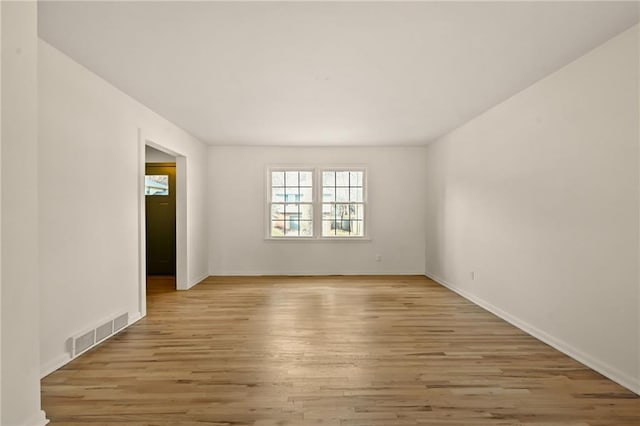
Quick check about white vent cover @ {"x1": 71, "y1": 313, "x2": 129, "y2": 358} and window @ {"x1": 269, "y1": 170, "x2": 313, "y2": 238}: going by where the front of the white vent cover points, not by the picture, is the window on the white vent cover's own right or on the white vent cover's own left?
on the white vent cover's own left

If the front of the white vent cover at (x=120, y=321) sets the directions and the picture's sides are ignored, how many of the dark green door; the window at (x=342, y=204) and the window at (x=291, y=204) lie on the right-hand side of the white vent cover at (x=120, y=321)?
0

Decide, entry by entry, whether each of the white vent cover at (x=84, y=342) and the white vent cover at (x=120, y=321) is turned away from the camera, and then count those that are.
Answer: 0

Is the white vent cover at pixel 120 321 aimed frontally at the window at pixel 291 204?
no

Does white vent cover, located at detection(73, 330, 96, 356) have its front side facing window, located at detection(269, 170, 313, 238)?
no

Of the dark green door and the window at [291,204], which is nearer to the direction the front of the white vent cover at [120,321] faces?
the window

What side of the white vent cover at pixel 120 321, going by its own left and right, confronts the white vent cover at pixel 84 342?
right

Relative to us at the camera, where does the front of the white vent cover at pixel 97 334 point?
facing the viewer and to the right of the viewer

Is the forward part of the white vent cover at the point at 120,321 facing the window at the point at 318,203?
no

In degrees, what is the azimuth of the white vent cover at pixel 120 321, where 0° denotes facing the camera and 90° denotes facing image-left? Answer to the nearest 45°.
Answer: approximately 315°
